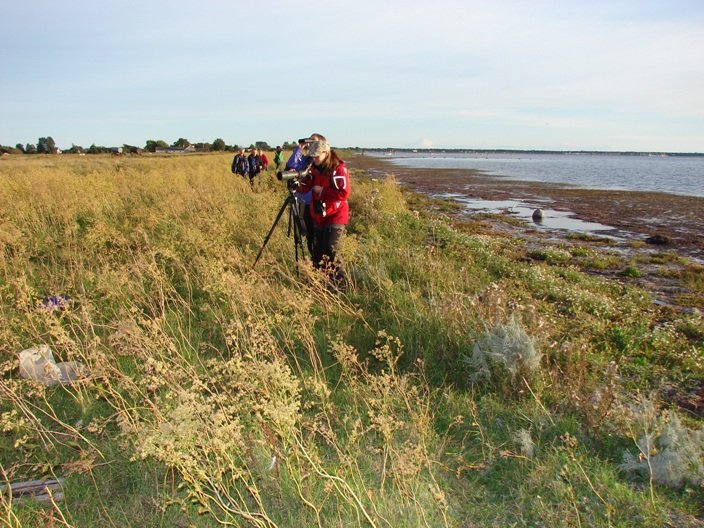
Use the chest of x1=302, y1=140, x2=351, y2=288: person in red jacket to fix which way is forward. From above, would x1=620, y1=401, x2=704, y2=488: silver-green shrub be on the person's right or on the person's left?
on the person's left

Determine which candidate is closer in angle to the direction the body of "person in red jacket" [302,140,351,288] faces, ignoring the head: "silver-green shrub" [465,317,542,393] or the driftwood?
the driftwood

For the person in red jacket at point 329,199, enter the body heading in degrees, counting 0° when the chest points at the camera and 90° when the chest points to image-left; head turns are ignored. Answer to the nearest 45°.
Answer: approximately 45°

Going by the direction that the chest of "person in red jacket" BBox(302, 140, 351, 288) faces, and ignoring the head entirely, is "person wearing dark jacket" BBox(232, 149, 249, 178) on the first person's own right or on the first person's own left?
on the first person's own right
